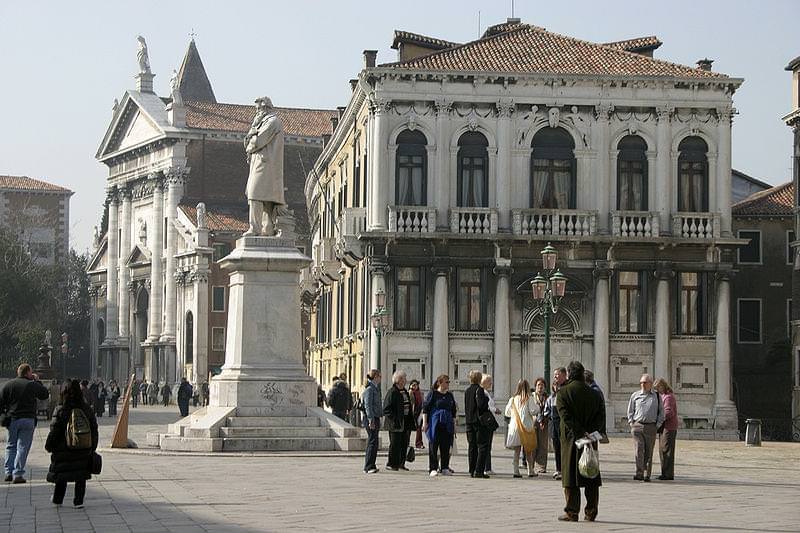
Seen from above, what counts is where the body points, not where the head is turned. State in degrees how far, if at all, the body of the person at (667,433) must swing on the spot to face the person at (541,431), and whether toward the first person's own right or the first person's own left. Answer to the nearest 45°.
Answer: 0° — they already face them

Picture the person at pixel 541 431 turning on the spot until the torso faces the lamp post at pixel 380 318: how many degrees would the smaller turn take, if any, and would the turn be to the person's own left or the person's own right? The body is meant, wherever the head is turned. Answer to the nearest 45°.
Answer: approximately 180°

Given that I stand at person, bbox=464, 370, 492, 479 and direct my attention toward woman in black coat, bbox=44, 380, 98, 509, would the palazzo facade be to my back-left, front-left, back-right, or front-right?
back-right

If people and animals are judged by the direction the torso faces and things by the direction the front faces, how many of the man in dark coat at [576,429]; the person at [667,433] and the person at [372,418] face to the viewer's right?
1

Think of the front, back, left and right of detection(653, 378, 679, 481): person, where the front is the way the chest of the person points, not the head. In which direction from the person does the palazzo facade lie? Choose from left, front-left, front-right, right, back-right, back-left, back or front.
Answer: right

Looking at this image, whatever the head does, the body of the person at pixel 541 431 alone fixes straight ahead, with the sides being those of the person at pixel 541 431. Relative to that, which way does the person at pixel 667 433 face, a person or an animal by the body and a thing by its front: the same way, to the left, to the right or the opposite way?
to the right

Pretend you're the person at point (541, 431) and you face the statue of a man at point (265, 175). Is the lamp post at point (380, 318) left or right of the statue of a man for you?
right

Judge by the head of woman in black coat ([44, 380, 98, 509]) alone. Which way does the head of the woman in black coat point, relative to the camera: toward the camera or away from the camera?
away from the camera

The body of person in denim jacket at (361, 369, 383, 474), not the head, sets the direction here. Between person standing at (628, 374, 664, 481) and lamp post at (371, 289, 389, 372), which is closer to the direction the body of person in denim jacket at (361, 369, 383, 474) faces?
the person standing

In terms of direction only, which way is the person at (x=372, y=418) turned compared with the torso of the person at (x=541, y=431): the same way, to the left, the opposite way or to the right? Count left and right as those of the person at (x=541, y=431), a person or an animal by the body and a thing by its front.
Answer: to the left

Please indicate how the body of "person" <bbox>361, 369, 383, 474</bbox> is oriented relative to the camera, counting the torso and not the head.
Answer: to the viewer's right

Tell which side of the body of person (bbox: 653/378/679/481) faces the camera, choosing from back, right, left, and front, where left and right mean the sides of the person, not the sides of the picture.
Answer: left
